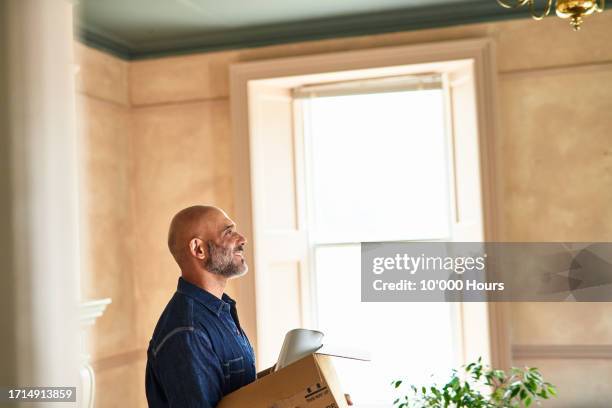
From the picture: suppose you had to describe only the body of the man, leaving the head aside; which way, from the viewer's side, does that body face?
to the viewer's right

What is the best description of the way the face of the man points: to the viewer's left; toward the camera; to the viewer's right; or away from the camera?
to the viewer's right

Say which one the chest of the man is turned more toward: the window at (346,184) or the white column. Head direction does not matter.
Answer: the window
